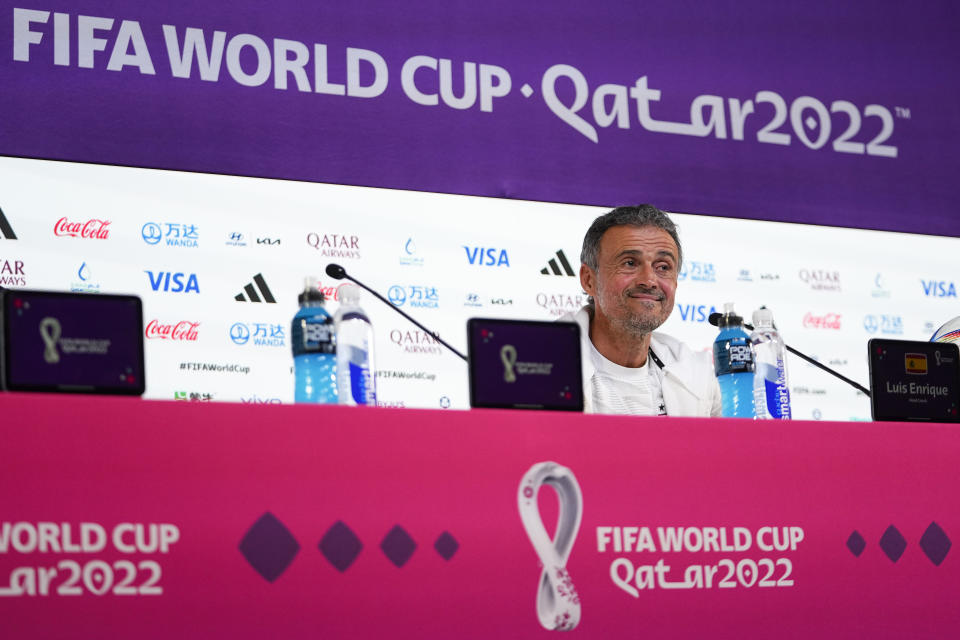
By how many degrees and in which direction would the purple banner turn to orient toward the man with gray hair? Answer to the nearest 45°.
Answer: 0° — it already faces them

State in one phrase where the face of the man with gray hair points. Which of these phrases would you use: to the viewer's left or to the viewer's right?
to the viewer's right

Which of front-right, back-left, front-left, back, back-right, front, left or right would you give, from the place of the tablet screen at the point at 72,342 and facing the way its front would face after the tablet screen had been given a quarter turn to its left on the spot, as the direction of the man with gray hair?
front-left

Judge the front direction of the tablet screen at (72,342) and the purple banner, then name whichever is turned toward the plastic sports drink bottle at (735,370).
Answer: the purple banner

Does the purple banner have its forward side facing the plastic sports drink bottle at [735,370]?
yes

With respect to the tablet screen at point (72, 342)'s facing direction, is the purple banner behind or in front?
behind

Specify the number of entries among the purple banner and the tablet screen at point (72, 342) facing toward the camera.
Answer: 2

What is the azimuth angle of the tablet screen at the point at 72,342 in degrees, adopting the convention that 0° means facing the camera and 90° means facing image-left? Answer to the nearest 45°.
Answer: approximately 0°

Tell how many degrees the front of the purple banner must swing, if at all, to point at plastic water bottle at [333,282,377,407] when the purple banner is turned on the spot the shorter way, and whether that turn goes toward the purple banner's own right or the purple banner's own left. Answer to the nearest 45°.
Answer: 0° — it already faces it

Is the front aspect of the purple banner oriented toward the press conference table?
yes
